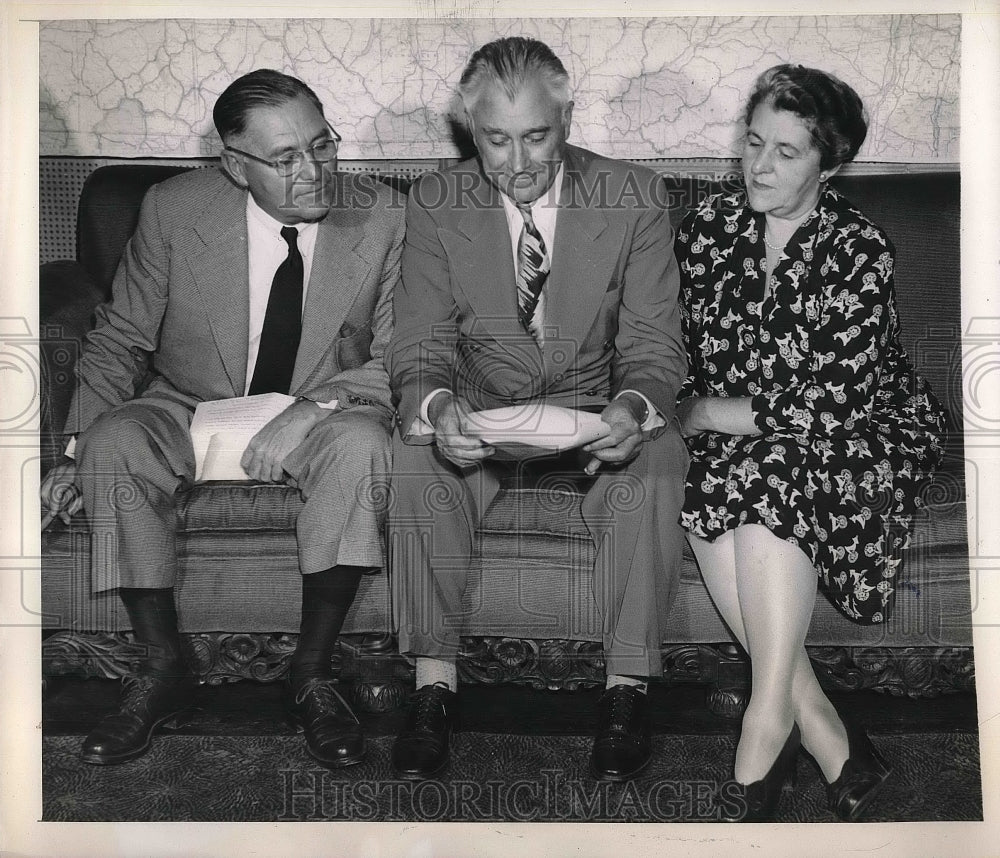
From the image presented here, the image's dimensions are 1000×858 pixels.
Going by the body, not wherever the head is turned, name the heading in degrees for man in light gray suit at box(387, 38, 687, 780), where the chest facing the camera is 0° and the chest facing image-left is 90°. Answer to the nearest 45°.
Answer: approximately 0°

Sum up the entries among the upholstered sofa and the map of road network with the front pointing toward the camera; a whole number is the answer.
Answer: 2

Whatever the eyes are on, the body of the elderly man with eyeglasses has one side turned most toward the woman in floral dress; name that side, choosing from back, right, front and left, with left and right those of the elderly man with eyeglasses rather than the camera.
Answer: left
